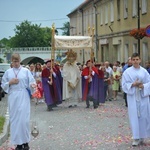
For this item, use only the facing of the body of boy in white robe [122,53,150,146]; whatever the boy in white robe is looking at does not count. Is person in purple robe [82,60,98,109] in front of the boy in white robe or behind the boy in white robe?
behind

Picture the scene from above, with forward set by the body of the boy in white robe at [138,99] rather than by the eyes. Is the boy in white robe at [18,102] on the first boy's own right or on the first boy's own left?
on the first boy's own right

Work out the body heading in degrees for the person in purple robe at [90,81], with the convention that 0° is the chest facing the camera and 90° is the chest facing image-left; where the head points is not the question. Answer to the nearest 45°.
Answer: approximately 0°

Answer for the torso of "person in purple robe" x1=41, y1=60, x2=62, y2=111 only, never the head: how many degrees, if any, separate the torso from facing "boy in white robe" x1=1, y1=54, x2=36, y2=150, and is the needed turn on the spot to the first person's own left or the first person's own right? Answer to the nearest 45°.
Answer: approximately 45° to the first person's own right

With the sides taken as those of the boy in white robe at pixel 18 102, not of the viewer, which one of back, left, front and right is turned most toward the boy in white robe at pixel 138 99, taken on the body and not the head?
left

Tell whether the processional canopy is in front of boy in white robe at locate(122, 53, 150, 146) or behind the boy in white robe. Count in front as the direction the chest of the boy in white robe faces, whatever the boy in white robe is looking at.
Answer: behind

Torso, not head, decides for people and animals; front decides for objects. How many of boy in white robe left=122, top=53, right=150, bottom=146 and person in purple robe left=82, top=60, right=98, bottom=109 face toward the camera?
2

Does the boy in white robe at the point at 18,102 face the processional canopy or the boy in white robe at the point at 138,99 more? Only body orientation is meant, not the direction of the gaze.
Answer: the boy in white robe
